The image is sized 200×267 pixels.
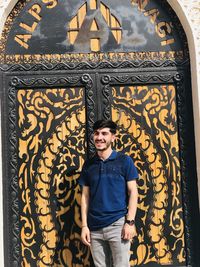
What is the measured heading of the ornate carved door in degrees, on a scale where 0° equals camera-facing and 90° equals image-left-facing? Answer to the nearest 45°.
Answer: approximately 0°
